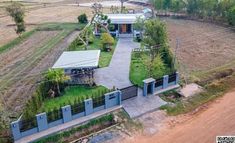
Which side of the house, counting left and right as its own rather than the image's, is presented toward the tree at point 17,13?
right

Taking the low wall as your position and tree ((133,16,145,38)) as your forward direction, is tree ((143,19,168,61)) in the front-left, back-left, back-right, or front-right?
front-right

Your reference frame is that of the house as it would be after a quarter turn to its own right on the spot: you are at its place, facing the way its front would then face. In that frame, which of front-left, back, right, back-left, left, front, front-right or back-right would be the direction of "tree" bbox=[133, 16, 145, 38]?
back-left

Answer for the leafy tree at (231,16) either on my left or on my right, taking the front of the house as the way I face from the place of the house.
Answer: on my left

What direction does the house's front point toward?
toward the camera

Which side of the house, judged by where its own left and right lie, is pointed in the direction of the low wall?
front

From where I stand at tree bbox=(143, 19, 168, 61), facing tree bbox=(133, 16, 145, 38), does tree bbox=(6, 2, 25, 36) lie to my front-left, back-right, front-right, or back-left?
front-left

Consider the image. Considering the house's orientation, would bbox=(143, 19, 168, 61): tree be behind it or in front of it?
in front

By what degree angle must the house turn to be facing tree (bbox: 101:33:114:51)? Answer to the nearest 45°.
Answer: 0° — it already faces it

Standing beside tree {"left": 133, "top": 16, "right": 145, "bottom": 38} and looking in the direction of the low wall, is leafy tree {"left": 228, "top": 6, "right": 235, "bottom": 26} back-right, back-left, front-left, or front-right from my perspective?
back-left

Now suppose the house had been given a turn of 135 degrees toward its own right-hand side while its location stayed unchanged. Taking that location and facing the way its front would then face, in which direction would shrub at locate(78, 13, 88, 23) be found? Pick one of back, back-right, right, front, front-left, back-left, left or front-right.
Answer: front

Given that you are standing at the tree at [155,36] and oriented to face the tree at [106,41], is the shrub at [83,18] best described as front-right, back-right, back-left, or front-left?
front-right

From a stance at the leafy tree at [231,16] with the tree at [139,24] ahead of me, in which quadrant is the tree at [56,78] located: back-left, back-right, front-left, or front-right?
front-left

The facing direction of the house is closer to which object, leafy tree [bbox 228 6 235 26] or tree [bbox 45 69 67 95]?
the tree

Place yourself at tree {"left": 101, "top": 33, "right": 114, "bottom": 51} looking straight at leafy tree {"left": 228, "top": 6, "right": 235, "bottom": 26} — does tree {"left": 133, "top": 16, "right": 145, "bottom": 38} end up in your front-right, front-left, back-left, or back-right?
front-left
